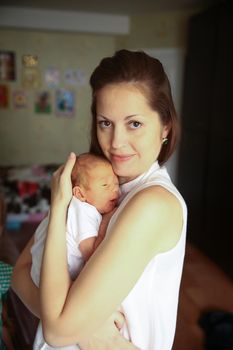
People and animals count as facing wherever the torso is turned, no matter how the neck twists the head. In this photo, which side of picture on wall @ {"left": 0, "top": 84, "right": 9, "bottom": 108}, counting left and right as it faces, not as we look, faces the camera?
front

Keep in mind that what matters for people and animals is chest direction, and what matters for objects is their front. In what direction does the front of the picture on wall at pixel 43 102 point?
toward the camera

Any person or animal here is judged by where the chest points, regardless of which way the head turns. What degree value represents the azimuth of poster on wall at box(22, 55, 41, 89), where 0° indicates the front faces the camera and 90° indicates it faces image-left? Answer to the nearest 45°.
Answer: approximately 0°

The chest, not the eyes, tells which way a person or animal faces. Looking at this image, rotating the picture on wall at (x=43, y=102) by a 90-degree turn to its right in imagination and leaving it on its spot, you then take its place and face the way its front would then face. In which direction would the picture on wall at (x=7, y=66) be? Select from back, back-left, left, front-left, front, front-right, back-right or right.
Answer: front

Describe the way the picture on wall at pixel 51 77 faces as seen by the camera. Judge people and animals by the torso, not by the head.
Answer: facing the viewer

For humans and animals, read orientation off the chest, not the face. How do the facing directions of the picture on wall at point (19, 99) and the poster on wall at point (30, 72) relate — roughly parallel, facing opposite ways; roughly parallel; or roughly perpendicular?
roughly parallel

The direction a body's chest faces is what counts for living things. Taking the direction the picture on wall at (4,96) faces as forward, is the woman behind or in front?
in front

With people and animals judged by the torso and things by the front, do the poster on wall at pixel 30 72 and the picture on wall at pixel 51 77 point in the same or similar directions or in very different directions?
same or similar directions

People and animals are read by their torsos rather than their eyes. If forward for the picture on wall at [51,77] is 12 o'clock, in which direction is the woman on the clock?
The woman is roughly at 12 o'clock from the picture on wall.

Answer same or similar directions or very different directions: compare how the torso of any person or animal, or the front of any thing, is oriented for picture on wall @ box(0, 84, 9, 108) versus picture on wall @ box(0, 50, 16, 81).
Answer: same or similar directions
